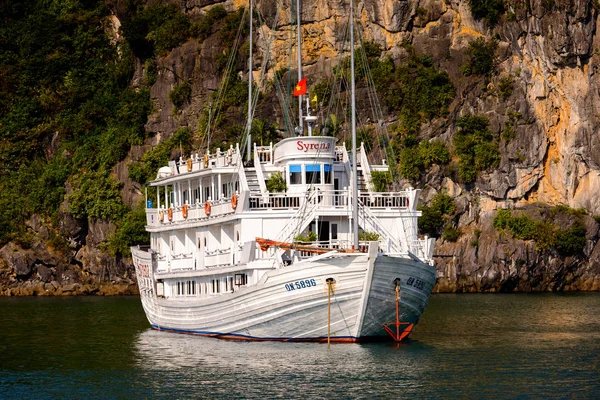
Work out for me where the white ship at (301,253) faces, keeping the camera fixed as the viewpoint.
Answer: facing the viewer and to the right of the viewer
